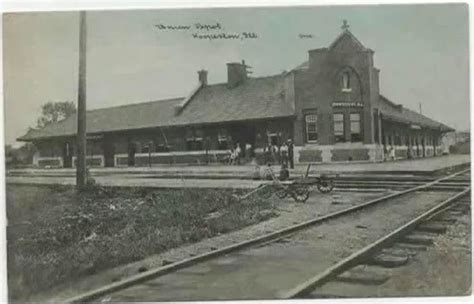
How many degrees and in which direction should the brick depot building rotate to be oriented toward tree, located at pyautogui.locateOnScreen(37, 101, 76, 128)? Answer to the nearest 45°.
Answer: approximately 90° to its right

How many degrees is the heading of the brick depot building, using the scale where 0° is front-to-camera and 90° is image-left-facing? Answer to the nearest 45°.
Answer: approximately 0°
